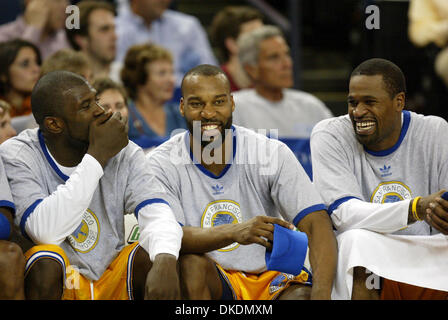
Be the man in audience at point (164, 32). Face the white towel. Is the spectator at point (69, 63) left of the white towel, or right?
right

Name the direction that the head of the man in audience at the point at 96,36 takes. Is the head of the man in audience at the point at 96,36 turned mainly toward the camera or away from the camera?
toward the camera

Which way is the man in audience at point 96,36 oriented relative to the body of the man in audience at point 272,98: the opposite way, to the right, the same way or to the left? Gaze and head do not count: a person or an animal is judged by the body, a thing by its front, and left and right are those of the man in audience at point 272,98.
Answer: the same way

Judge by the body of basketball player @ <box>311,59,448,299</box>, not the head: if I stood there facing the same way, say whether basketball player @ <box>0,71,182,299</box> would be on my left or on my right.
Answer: on my right

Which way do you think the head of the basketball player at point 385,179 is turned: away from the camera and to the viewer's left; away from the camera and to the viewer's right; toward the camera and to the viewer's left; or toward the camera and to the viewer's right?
toward the camera and to the viewer's left

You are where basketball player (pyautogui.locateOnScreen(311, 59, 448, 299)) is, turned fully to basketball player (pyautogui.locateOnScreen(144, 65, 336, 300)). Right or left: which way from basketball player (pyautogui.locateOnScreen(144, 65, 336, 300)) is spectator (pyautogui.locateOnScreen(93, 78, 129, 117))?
right

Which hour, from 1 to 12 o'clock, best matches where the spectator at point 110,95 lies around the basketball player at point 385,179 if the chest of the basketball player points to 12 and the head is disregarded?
The spectator is roughly at 4 o'clock from the basketball player.

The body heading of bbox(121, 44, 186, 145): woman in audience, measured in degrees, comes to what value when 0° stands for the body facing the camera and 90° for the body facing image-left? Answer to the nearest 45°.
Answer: approximately 315°

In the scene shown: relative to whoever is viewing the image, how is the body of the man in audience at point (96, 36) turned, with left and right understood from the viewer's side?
facing the viewer and to the right of the viewer

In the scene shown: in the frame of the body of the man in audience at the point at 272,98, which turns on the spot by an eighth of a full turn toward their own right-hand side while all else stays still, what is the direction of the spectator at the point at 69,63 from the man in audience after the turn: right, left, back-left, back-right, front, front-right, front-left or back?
front-right

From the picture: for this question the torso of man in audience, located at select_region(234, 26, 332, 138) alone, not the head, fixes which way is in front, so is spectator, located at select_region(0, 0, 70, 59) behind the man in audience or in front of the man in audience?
behind

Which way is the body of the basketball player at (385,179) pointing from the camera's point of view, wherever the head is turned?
toward the camera

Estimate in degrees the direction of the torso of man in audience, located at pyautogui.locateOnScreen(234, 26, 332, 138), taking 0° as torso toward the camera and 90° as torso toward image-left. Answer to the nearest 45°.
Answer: approximately 315°

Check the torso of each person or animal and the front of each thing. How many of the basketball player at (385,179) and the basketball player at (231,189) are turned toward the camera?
2

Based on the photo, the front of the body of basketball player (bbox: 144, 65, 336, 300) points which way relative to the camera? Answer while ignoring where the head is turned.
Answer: toward the camera

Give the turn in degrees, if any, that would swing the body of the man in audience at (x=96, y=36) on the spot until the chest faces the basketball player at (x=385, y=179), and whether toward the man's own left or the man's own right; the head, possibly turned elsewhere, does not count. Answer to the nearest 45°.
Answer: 0° — they already face them

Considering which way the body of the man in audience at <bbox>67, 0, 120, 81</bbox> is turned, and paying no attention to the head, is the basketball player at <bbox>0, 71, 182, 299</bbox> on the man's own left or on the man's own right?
on the man's own right

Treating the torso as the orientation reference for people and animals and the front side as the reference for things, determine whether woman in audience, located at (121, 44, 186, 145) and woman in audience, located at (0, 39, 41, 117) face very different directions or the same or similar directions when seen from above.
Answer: same or similar directions
